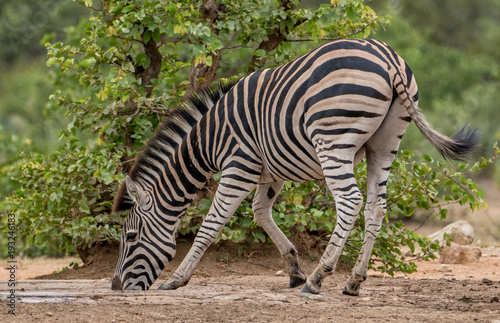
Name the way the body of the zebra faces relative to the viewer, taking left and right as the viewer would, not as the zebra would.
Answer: facing away from the viewer and to the left of the viewer

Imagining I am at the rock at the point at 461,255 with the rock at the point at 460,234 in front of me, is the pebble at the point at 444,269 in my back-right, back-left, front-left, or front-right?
back-left
